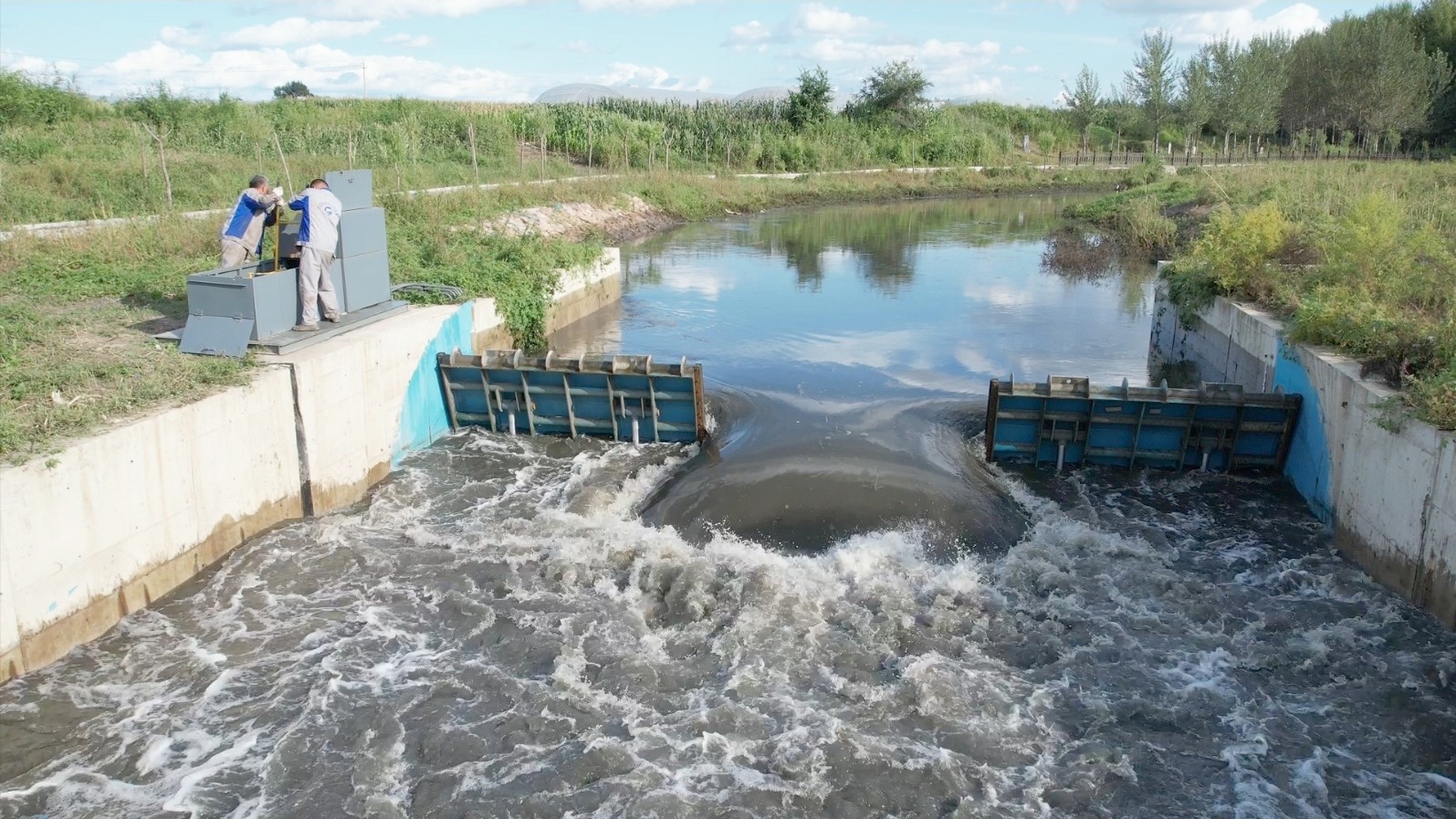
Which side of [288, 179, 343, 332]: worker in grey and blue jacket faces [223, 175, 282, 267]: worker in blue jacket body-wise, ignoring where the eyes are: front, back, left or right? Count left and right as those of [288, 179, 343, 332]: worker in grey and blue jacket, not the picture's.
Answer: front

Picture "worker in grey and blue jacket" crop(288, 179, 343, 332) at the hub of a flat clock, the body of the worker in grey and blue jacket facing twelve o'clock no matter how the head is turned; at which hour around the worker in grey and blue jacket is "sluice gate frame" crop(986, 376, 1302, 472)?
The sluice gate frame is roughly at 5 o'clock from the worker in grey and blue jacket.

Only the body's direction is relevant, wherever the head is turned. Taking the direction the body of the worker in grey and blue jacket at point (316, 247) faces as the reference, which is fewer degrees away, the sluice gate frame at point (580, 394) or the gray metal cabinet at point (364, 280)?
the gray metal cabinet

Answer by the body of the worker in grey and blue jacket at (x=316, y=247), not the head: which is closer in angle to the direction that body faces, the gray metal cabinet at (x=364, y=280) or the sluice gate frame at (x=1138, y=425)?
the gray metal cabinet

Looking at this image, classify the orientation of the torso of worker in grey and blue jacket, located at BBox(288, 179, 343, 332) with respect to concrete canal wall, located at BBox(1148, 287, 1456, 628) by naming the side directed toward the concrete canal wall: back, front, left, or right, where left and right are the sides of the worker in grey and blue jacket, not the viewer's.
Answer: back

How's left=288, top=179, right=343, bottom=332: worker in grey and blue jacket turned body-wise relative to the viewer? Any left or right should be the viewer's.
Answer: facing away from the viewer and to the left of the viewer

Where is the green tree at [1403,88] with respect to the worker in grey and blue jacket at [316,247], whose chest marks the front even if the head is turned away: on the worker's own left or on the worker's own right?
on the worker's own right

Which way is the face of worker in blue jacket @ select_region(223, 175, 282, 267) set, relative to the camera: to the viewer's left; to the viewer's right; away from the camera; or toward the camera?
to the viewer's right
